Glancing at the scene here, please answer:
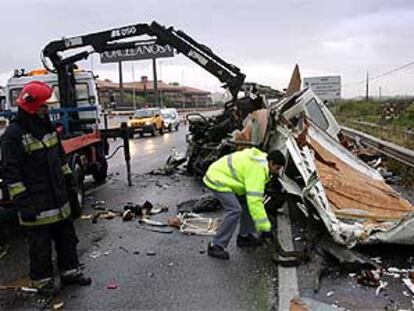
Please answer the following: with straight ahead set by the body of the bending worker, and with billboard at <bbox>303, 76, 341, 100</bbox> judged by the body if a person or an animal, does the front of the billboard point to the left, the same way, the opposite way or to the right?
to the right

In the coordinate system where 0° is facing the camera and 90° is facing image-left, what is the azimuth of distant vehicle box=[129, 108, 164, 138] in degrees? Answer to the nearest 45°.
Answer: approximately 45°

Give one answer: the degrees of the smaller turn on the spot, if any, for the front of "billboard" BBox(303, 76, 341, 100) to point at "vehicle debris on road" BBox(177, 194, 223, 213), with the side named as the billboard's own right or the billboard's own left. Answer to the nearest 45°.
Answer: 0° — it already faces it

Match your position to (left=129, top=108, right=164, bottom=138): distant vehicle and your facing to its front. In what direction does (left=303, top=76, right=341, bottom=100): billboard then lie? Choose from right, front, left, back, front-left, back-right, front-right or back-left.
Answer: back-left

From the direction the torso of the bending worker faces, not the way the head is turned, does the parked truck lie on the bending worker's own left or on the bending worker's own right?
on the bending worker's own left

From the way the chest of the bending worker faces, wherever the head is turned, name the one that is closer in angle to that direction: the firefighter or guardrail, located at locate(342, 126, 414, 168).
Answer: the guardrail

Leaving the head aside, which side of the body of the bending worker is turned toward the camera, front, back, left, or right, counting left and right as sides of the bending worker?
right

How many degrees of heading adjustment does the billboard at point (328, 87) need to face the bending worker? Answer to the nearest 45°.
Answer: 0° — it already faces them

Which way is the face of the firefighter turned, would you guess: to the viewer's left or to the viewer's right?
to the viewer's right

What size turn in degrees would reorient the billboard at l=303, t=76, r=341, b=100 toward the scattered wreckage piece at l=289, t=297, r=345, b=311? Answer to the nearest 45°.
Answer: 0° — it already faces it

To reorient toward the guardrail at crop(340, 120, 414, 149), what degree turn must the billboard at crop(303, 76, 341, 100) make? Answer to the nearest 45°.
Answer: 0° — it already faces it

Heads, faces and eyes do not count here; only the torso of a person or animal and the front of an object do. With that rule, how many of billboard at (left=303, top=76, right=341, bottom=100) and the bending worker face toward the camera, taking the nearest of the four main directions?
1
